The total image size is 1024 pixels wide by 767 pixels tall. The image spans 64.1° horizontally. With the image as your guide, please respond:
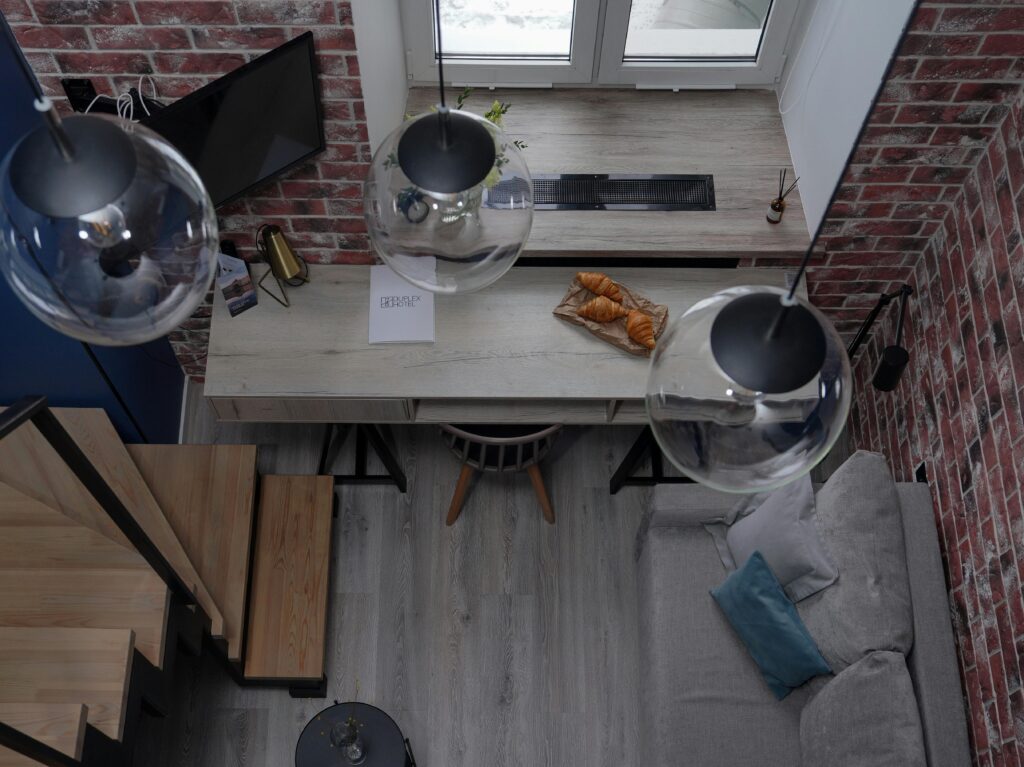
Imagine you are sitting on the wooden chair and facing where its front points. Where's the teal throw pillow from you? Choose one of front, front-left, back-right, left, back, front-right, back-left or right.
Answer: back-right

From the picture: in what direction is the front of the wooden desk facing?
toward the camera

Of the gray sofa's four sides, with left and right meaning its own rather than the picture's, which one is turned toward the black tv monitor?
front

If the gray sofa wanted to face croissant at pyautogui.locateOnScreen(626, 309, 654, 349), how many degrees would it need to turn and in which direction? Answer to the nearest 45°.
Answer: approximately 45° to its right

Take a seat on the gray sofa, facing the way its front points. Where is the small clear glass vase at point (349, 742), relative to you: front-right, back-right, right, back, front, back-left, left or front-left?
front-left

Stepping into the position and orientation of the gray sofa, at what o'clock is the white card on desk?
The white card on desk is roughly at 12 o'clock from the gray sofa.

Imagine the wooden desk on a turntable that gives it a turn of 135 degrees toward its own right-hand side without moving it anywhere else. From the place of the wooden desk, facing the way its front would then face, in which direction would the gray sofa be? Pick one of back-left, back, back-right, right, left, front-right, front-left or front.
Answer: back

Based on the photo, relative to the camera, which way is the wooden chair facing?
away from the camera

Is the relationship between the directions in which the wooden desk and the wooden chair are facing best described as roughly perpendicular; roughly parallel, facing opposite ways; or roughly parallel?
roughly parallel, facing opposite ways

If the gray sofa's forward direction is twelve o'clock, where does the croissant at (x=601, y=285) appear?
The croissant is roughly at 1 o'clock from the gray sofa.

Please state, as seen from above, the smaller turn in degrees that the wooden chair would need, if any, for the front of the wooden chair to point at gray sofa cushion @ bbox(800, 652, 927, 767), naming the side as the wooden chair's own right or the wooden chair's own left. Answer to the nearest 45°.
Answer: approximately 135° to the wooden chair's own right

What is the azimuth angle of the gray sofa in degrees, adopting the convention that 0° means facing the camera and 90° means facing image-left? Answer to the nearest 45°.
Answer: approximately 90°

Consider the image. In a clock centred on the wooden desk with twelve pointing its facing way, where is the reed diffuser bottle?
The reed diffuser bottle is roughly at 8 o'clock from the wooden desk.

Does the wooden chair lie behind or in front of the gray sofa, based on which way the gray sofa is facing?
in front
